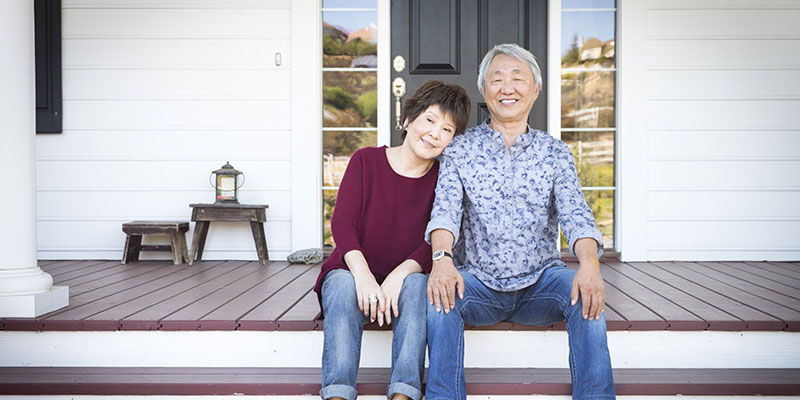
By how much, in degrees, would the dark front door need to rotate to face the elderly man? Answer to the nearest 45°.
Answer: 0° — it already faces them

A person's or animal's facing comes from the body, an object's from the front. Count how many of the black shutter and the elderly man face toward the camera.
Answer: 2

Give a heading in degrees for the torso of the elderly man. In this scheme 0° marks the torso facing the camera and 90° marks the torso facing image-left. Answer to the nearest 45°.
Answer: approximately 0°

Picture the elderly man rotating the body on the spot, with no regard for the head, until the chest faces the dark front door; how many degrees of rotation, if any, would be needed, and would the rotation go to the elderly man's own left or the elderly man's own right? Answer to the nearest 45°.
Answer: approximately 180°

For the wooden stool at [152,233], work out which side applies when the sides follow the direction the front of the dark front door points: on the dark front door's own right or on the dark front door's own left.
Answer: on the dark front door's own right

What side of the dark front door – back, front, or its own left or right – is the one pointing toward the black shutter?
right

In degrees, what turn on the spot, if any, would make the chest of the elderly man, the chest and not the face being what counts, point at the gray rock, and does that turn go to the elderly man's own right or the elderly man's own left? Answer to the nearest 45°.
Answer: approximately 135° to the elderly man's own right

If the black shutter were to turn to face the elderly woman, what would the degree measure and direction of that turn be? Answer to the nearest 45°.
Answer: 0° — it already faces them
